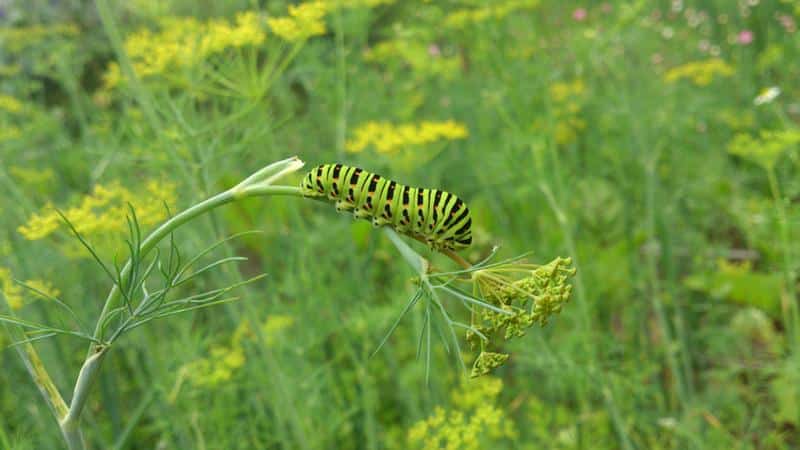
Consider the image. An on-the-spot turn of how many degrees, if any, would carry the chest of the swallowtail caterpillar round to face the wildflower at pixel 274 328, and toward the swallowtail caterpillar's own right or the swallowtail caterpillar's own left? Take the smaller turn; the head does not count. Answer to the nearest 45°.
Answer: approximately 90° to the swallowtail caterpillar's own left
